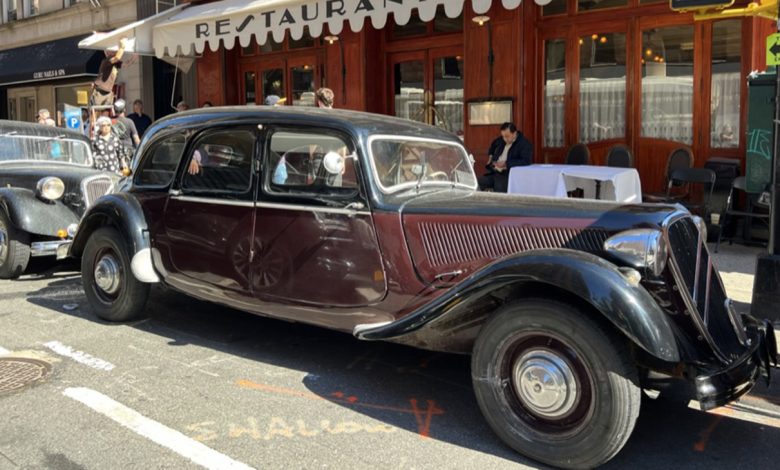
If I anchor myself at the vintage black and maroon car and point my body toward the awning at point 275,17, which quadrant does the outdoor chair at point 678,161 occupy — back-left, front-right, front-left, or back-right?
front-right

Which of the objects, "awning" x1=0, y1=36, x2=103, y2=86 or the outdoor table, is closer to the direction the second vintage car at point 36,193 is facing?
the outdoor table

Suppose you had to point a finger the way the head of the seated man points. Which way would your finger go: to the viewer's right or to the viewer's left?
to the viewer's left

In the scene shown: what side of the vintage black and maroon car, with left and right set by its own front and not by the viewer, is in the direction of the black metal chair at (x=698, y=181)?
left

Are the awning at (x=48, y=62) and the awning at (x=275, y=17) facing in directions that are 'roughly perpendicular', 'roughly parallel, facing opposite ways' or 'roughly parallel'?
roughly parallel

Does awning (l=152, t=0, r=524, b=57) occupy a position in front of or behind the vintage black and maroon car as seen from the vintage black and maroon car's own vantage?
behind

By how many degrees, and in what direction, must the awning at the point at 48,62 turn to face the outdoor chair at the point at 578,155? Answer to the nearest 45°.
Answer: approximately 90° to its left

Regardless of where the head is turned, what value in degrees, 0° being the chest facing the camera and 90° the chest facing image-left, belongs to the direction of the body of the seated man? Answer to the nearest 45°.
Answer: approximately 45°

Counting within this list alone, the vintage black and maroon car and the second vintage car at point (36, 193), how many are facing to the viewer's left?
0

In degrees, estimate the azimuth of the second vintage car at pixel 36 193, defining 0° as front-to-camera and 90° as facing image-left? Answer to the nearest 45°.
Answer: approximately 315°
